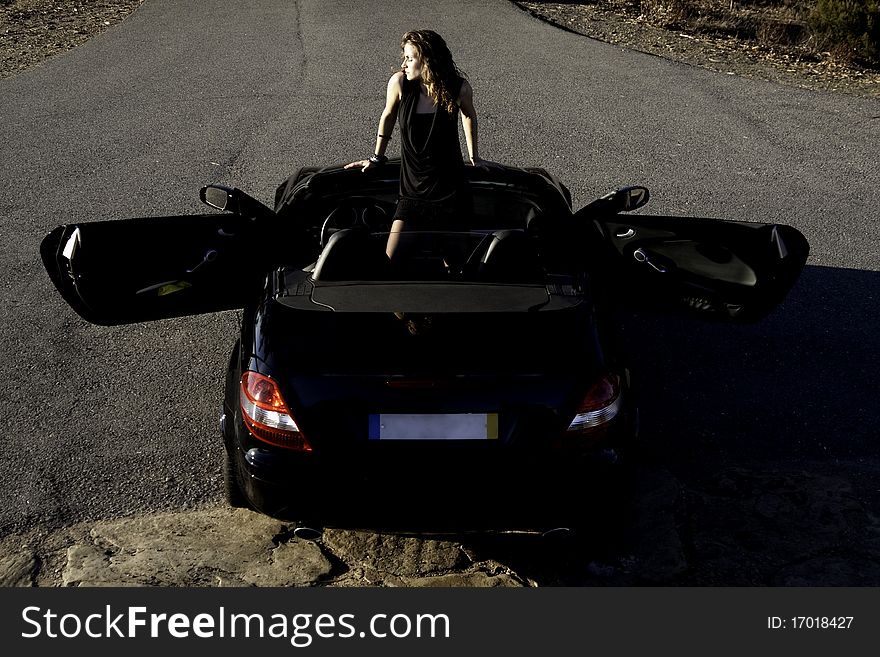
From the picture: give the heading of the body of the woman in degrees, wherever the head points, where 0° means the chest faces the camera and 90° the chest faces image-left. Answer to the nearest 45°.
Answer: approximately 0°

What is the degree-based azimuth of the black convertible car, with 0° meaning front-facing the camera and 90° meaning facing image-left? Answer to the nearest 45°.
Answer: approximately 180°
